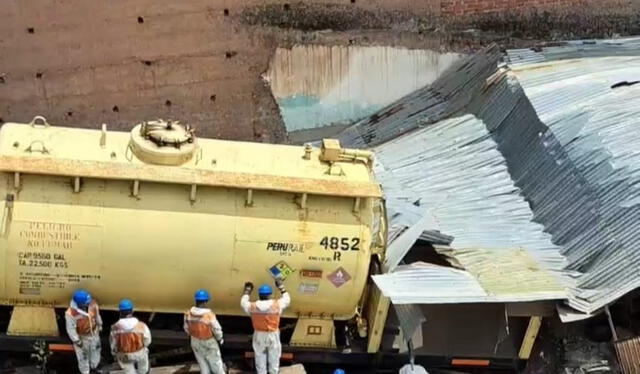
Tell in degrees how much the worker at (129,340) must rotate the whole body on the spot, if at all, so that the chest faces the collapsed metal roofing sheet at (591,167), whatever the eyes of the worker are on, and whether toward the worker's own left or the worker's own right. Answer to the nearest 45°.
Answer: approximately 90° to the worker's own right

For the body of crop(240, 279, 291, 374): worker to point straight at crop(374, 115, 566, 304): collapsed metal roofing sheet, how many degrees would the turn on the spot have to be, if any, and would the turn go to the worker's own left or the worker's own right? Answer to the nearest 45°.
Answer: approximately 45° to the worker's own right

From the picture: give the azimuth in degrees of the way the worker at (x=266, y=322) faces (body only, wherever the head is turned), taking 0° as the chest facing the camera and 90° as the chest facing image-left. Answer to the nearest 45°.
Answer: approximately 180°

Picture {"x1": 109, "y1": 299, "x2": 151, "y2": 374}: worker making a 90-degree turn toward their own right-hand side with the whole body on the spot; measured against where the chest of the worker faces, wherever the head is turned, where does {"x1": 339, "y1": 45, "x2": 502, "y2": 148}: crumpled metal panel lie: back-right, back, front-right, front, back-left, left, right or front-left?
front-left

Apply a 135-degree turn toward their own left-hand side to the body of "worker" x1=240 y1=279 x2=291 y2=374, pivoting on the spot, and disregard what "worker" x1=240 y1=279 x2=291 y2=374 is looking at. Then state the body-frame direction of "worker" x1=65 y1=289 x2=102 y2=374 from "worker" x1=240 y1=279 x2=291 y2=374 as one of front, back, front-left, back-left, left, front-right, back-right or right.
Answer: front-right

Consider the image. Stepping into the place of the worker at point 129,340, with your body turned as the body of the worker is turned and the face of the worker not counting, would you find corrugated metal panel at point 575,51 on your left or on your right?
on your right

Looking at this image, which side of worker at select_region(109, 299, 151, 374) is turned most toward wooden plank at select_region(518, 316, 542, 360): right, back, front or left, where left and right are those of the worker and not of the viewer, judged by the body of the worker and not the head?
right

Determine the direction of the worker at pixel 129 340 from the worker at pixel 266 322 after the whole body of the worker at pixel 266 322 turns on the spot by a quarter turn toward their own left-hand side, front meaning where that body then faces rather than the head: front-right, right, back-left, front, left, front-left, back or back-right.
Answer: front

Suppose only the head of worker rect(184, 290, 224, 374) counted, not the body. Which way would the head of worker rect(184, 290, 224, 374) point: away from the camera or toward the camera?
away from the camera

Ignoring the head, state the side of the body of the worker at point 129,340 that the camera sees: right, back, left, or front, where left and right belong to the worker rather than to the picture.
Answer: back

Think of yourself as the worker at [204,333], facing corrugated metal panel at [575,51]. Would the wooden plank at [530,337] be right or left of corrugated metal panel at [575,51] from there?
right
